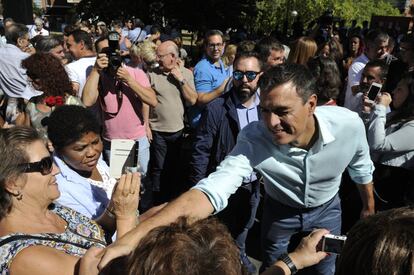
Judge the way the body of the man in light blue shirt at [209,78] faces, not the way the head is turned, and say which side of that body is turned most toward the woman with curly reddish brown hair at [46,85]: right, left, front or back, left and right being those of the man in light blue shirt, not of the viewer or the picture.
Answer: right

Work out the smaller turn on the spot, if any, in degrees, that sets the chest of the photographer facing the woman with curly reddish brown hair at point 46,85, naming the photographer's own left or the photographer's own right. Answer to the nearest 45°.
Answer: approximately 45° to the photographer's own right

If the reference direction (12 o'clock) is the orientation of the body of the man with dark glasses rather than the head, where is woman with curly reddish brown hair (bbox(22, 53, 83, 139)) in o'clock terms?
The woman with curly reddish brown hair is roughly at 3 o'clock from the man with dark glasses.

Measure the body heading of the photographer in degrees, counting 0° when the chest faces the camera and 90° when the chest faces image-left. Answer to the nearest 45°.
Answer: approximately 0°

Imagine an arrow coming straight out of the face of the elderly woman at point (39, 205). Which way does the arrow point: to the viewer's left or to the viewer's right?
to the viewer's right

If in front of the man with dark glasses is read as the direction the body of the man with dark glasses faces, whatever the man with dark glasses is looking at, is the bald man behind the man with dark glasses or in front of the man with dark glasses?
behind

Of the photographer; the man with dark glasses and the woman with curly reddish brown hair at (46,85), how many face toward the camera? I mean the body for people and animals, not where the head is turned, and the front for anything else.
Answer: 2

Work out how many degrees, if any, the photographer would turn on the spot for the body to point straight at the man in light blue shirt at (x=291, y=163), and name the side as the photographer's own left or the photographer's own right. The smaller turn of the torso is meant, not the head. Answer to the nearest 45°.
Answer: approximately 45° to the photographer's own left
